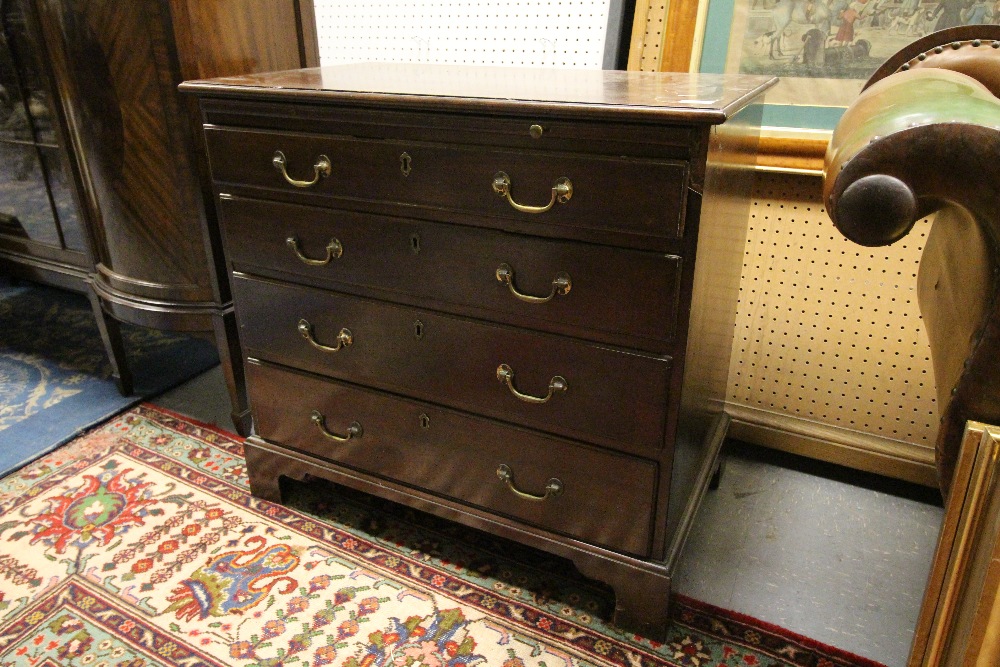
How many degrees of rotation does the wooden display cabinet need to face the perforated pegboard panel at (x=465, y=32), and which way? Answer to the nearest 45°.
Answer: approximately 135° to its left

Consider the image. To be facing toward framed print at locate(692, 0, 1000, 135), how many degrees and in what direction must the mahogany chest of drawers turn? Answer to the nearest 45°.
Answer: approximately 180°

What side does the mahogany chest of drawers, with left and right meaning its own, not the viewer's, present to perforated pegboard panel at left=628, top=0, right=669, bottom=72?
back

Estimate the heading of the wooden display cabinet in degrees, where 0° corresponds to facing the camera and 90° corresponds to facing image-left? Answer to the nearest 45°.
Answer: approximately 45°

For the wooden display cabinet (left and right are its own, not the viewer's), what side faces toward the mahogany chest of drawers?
left

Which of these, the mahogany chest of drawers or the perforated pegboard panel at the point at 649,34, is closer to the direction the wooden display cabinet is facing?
the mahogany chest of drawers

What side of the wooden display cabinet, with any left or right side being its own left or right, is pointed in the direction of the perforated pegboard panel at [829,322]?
left

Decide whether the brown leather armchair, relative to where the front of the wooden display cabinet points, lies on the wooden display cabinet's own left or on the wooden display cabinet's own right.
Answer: on the wooden display cabinet's own left
